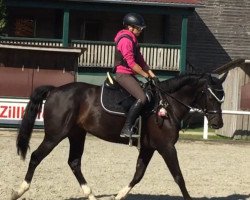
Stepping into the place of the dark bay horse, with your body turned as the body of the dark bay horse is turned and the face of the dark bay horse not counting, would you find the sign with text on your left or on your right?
on your left

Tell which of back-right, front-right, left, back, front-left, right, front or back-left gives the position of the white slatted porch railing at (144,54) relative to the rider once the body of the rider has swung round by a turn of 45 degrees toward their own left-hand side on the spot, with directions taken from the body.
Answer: front-left

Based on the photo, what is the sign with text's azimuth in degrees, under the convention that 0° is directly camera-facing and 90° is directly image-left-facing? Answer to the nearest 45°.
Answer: approximately 0°

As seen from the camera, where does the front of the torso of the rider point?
to the viewer's right

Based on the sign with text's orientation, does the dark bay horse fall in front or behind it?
in front

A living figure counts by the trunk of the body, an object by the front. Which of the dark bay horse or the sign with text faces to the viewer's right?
the dark bay horse

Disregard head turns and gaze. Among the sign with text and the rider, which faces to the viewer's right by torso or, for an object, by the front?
the rider

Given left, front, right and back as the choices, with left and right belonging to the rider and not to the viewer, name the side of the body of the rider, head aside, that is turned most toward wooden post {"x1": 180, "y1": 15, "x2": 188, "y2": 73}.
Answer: left

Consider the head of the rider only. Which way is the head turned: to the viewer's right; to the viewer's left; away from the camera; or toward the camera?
to the viewer's right

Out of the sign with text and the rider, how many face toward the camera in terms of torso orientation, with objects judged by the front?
1

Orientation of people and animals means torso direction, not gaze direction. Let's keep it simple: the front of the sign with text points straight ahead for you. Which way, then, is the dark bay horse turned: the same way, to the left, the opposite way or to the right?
to the left

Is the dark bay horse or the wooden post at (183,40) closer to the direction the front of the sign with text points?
the dark bay horse

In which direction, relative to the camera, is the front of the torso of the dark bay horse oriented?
to the viewer's right
